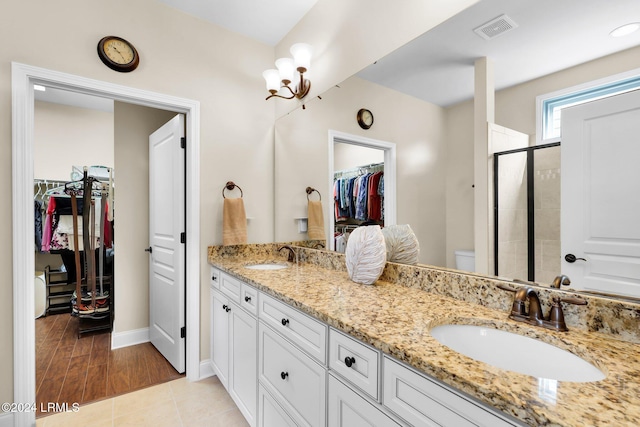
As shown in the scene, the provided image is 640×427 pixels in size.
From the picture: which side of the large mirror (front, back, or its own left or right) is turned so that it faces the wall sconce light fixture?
right

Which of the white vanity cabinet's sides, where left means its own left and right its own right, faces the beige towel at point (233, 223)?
right

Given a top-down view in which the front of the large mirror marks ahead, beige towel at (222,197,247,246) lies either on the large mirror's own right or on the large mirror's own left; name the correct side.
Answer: on the large mirror's own right

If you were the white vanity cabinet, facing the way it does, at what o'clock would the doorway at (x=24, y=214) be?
The doorway is roughly at 2 o'clock from the white vanity cabinet.

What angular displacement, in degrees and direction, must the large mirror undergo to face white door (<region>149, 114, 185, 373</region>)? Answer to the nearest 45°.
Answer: approximately 45° to its right

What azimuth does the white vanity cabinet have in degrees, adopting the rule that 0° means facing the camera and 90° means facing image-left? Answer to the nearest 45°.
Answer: approximately 45°

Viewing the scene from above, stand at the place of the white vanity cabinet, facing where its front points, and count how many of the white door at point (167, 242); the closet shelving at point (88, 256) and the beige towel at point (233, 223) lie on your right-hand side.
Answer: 3

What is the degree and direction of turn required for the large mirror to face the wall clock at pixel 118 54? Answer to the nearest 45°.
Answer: approximately 45° to its right
